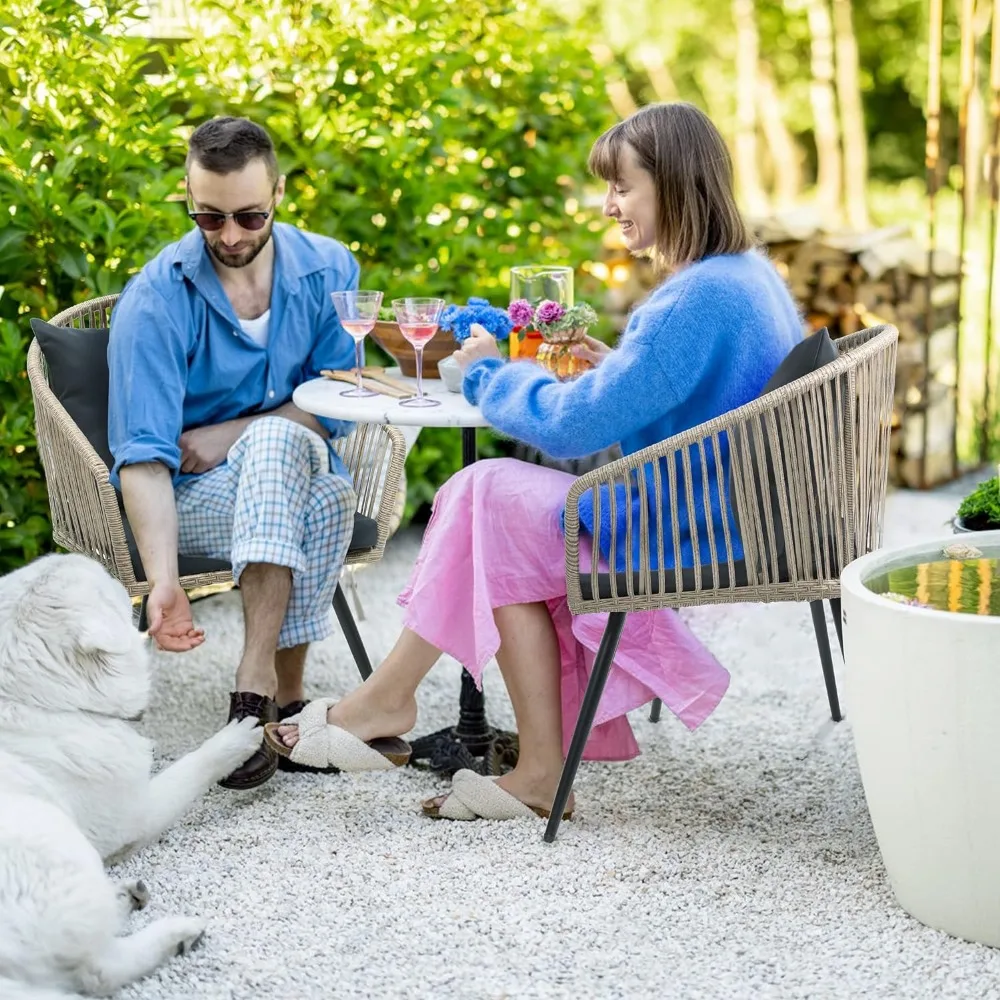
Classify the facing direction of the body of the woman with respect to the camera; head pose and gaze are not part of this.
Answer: to the viewer's left

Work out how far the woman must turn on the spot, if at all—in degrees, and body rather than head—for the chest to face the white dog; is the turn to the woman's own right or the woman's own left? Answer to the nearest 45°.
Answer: approximately 45° to the woman's own left

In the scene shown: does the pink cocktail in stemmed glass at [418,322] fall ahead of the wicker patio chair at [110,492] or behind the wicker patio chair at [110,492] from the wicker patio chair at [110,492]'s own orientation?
ahead

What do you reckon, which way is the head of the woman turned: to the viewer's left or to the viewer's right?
to the viewer's left

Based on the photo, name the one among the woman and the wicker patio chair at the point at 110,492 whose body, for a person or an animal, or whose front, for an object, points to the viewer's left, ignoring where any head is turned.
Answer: the woman

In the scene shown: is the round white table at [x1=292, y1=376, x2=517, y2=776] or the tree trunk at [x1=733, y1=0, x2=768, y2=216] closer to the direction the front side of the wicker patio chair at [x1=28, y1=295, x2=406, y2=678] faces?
the round white table

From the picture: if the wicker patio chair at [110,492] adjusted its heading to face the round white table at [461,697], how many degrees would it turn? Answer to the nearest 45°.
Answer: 0° — it already faces it

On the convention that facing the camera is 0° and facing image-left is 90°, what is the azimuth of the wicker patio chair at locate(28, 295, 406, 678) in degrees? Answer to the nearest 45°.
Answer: approximately 315°

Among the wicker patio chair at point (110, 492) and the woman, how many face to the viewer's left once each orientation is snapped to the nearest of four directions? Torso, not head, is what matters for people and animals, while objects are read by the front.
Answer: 1

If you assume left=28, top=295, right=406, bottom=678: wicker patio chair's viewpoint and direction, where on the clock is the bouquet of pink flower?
The bouquet of pink flower is roughly at 11 o'clock from the wicker patio chair.

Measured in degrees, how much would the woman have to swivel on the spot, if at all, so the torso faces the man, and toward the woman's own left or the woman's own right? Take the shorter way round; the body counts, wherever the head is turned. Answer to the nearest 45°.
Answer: approximately 45° to the woman's own right

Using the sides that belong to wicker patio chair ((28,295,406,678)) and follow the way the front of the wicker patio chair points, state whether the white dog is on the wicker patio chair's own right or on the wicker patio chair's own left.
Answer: on the wicker patio chair's own right

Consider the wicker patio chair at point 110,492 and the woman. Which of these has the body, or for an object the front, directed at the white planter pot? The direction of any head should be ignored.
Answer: the wicker patio chair
